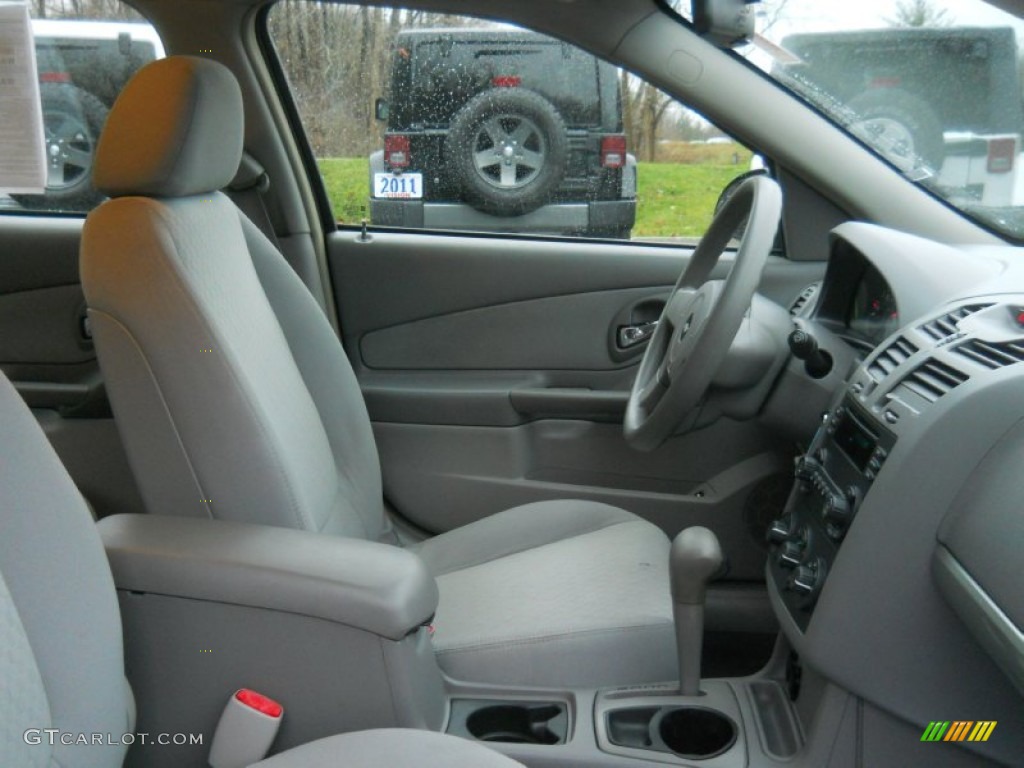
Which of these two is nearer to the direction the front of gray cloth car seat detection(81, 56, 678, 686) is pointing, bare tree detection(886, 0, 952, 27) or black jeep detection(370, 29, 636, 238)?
the bare tree

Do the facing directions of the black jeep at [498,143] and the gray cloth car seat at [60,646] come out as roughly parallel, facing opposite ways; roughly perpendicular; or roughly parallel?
roughly perpendicular

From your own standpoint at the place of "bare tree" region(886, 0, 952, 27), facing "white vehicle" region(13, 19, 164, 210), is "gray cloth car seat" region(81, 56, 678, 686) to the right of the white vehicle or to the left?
left

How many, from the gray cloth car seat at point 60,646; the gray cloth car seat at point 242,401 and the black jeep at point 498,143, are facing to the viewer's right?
2

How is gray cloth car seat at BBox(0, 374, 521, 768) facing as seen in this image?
to the viewer's right

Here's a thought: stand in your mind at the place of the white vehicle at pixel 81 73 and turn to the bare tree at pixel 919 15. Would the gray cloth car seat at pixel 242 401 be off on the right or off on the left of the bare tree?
right

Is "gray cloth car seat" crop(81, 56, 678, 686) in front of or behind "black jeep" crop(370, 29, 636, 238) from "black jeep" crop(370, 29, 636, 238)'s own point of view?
behind

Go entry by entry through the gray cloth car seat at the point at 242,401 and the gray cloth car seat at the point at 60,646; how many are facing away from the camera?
0

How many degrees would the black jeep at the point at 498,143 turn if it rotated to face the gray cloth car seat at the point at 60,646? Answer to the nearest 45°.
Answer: approximately 180°

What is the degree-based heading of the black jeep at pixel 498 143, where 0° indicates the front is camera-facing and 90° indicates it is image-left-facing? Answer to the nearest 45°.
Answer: approximately 180°

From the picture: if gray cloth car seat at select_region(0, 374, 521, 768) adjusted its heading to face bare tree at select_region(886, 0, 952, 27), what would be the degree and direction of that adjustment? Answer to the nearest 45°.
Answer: approximately 45° to its left

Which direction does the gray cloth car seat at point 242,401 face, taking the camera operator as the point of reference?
facing to the right of the viewer
